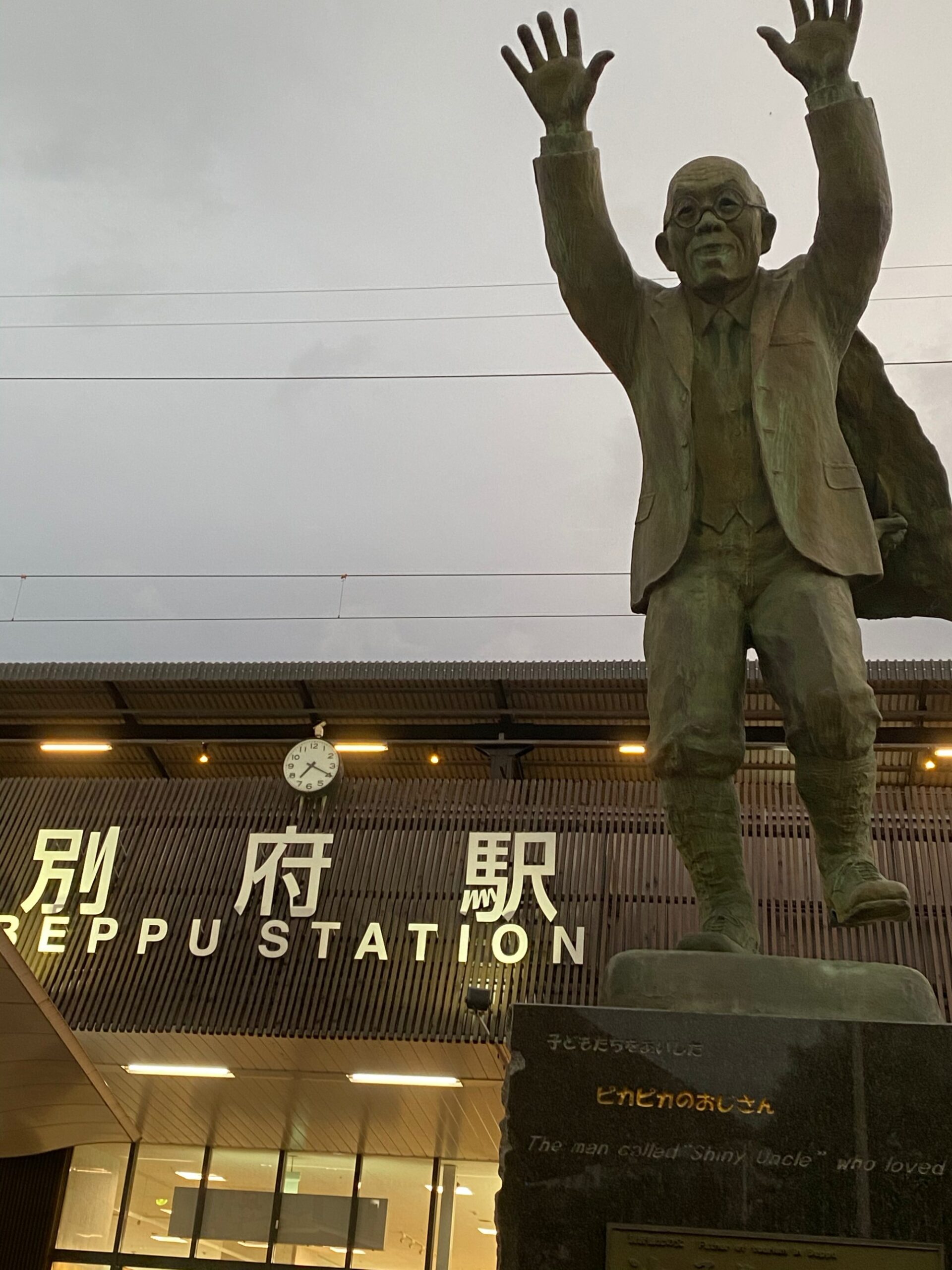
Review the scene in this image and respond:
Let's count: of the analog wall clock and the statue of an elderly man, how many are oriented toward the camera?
2

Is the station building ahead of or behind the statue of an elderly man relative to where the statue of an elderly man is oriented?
behind

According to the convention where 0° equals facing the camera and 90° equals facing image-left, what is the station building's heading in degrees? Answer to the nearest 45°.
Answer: approximately 0°

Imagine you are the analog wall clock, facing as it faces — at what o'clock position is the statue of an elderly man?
The statue of an elderly man is roughly at 12 o'clock from the analog wall clock.
